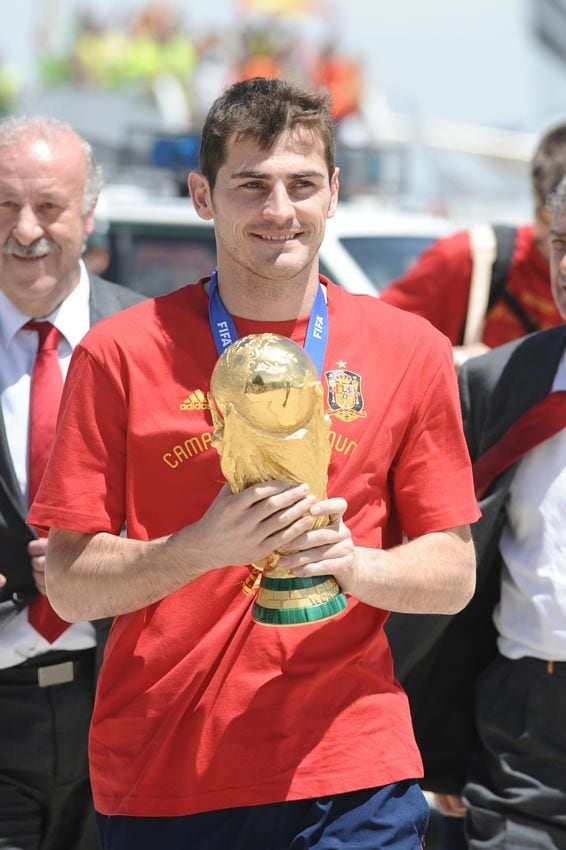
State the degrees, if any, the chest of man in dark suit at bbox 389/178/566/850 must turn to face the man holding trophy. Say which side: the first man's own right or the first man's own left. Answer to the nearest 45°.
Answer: approximately 45° to the first man's own right

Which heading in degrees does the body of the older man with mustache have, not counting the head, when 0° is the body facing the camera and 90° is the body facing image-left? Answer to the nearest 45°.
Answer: approximately 0°

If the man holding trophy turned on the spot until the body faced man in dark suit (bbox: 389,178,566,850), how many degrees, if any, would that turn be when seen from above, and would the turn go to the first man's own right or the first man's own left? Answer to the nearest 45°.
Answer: approximately 135° to the first man's own left

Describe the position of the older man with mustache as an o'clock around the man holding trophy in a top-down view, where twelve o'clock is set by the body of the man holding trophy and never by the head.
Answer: The older man with mustache is roughly at 5 o'clock from the man holding trophy.

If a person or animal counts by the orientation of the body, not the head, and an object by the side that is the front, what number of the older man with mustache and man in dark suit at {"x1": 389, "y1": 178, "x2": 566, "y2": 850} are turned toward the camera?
2

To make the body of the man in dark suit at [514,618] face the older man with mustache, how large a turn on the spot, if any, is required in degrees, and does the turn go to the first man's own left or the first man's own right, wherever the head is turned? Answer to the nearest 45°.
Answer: approximately 90° to the first man's own right

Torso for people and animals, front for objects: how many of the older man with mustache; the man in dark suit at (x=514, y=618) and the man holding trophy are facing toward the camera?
3

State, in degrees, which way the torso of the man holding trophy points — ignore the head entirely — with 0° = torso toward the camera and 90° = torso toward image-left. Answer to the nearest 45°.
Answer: approximately 0°
